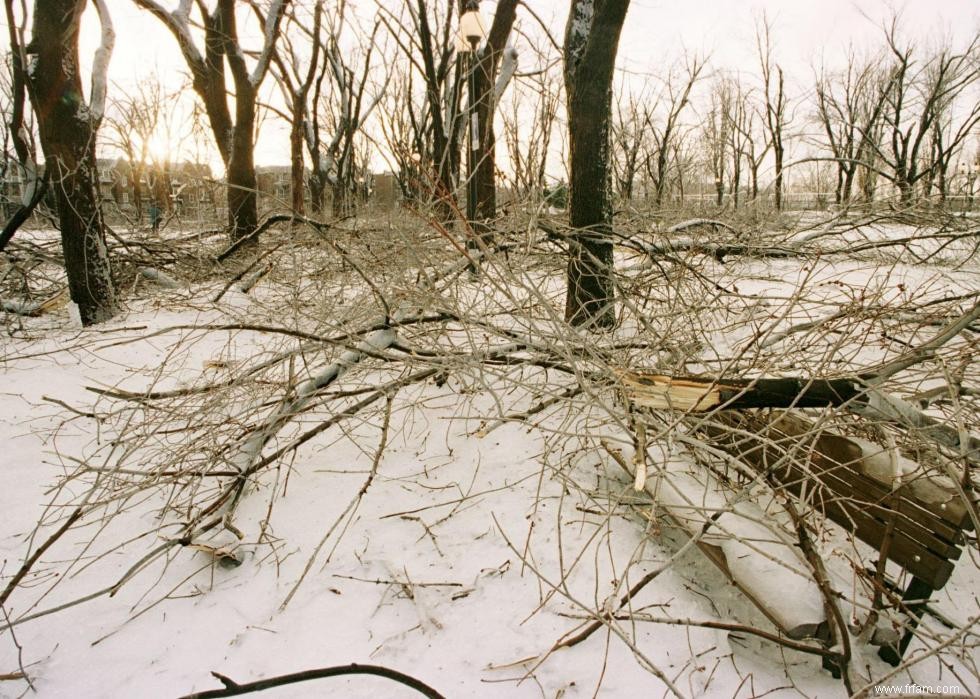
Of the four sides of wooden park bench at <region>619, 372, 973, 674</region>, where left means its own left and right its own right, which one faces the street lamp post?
right

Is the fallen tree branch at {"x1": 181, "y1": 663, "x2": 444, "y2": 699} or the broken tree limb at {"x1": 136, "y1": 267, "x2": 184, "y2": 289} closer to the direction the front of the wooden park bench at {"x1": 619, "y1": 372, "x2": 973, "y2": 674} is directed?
the fallen tree branch

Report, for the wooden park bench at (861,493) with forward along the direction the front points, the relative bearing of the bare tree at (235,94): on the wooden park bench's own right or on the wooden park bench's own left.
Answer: on the wooden park bench's own right

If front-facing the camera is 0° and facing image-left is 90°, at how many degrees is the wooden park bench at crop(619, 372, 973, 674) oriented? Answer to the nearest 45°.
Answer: approximately 45°
